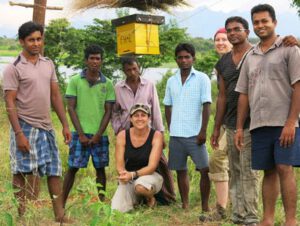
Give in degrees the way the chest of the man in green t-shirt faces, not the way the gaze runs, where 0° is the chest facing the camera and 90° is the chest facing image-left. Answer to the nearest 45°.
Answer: approximately 0°

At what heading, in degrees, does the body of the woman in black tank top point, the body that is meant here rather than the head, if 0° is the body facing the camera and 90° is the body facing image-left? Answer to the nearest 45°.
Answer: approximately 0°

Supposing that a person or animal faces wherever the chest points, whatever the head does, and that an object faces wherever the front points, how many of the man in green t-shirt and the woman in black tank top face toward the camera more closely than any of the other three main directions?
2

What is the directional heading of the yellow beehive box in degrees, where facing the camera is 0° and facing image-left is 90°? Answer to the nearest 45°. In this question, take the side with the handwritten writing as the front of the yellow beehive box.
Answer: approximately 45°
